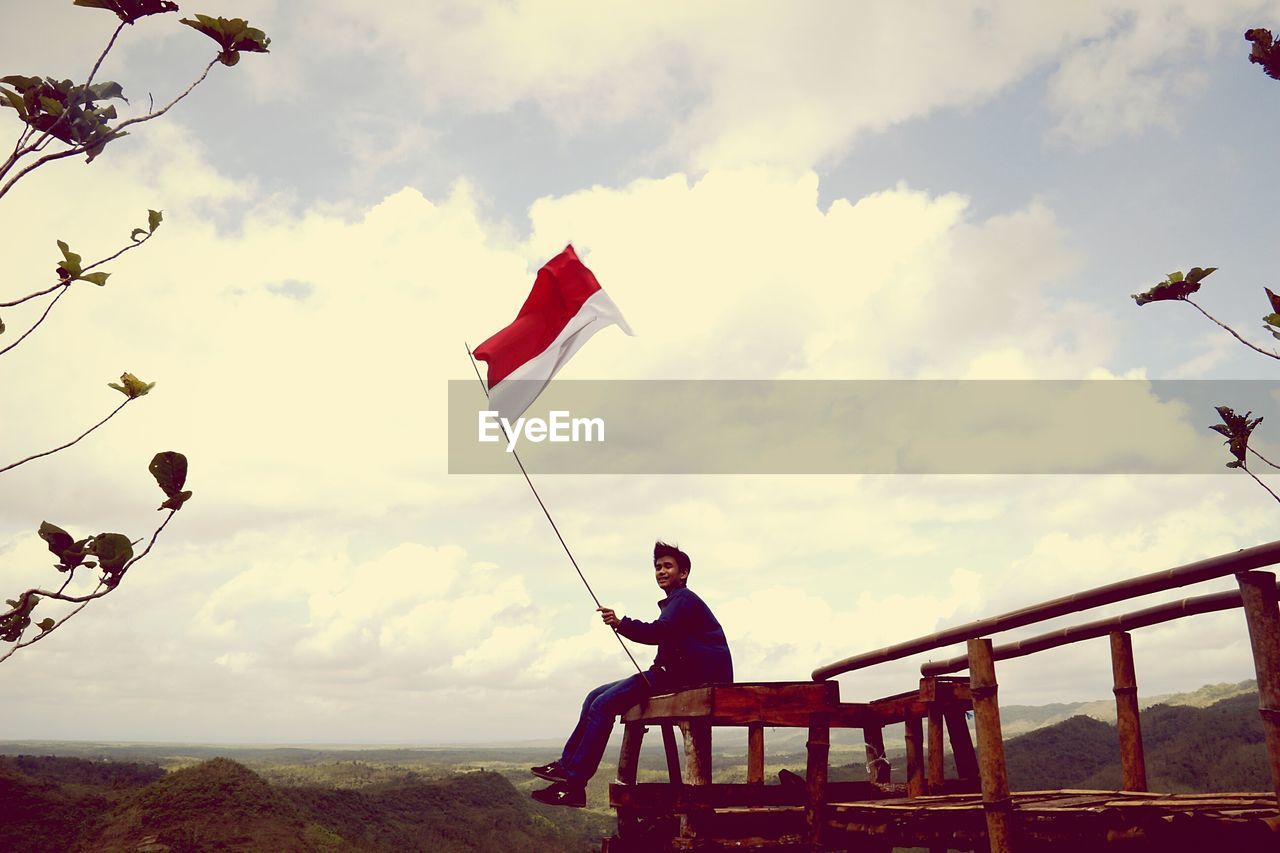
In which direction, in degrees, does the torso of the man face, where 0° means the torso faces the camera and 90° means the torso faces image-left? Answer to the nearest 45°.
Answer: approximately 90°
